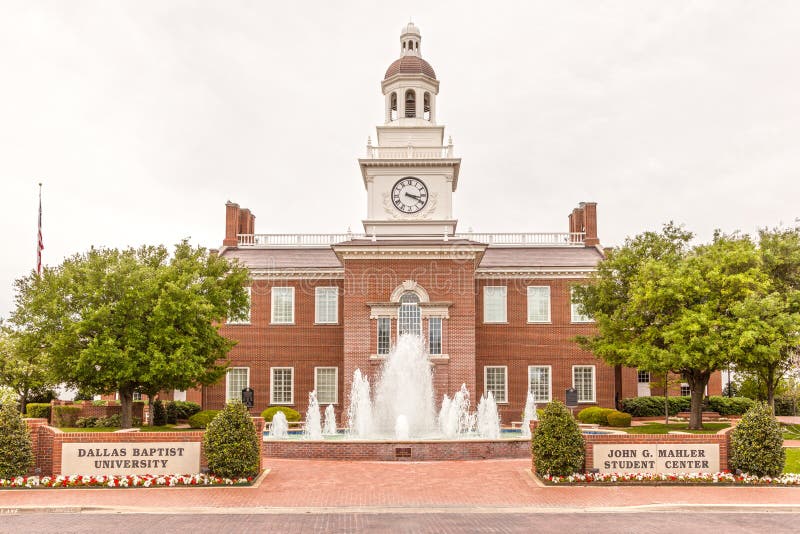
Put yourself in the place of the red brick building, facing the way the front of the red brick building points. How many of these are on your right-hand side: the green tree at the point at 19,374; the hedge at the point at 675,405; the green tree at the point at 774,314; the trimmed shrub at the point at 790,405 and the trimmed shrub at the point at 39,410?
2

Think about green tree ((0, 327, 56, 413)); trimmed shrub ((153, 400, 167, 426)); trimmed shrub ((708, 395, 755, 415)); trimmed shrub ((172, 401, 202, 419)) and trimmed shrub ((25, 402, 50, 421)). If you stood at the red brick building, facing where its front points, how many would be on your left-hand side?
1

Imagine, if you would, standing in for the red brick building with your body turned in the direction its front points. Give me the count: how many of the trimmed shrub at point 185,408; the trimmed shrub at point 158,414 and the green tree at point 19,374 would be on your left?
0

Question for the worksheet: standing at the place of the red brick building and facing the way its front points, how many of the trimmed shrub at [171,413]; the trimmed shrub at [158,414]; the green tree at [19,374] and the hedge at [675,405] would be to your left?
1

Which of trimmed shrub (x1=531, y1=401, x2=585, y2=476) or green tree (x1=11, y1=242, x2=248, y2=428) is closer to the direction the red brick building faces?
the trimmed shrub

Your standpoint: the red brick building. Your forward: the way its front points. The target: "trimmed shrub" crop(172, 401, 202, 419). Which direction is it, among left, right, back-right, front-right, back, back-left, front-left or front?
right

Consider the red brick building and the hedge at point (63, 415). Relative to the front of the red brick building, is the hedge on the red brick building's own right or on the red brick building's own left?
on the red brick building's own right

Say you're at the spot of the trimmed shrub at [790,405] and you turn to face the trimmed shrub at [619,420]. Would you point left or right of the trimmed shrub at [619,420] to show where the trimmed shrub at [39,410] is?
right

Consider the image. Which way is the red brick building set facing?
toward the camera

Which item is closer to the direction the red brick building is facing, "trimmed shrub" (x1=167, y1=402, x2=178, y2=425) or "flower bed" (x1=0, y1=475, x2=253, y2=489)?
the flower bed

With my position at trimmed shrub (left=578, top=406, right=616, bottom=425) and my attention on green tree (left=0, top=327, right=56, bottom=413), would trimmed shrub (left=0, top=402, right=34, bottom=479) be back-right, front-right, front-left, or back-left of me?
front-left

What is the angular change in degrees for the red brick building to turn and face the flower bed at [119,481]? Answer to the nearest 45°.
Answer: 0° — it already faces it

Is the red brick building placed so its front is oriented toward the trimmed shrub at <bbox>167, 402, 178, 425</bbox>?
no

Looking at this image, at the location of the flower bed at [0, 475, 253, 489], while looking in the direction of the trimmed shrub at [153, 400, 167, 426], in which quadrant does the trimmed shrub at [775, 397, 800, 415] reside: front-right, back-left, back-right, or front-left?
front-right

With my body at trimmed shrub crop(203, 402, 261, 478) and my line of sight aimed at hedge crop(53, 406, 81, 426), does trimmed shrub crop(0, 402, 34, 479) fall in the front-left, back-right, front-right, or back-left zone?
front-left

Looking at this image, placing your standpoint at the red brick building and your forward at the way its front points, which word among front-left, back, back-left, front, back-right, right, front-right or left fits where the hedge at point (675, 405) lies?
left

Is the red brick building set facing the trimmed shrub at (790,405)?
no
